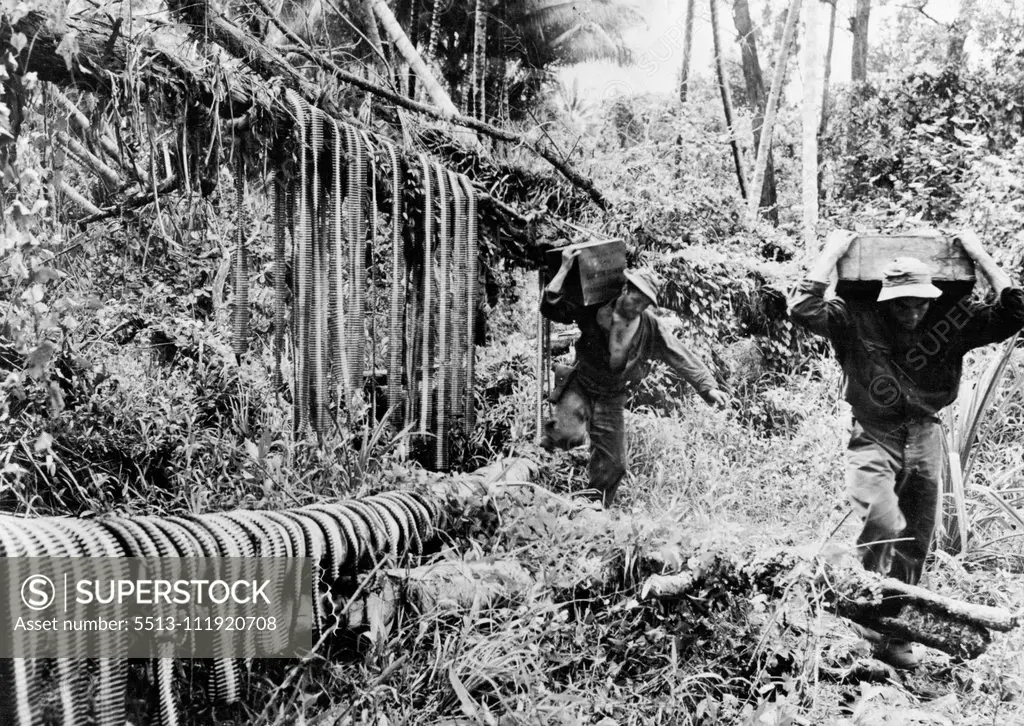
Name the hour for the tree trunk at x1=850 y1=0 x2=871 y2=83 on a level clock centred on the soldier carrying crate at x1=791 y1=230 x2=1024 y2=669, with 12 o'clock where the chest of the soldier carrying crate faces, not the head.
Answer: The tree trunk is roughly at 6 o'clock from the soldier carrying crate.

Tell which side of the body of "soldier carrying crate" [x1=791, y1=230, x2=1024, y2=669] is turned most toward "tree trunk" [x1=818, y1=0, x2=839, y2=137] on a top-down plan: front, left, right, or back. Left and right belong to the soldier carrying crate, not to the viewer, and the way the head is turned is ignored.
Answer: back

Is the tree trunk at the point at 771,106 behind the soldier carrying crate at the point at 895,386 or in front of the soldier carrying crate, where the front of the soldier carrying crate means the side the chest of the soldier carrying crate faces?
behind

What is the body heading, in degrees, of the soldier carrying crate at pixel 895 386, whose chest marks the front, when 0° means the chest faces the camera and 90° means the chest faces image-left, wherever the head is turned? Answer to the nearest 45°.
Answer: approximately 0°

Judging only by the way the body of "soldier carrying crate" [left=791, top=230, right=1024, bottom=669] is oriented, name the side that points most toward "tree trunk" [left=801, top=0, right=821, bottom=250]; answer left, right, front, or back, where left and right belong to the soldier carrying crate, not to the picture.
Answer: back

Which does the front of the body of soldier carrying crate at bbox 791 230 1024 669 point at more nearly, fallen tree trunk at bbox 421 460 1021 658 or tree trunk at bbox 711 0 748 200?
the fallen tree trunk

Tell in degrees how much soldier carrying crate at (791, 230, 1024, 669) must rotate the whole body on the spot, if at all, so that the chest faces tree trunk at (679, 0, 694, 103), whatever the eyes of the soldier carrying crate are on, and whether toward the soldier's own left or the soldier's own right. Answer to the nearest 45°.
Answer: approximately 180°

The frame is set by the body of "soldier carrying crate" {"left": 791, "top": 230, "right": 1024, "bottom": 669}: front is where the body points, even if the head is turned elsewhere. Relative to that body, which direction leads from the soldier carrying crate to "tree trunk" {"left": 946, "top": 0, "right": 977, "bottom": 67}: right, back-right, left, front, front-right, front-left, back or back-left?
back

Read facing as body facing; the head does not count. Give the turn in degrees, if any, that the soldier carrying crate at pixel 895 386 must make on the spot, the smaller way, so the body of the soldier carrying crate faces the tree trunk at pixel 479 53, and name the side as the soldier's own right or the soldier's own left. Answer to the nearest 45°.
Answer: approximately 135° to the soldier's own right

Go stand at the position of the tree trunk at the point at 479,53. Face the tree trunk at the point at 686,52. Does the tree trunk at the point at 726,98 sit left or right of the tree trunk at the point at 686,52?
right
